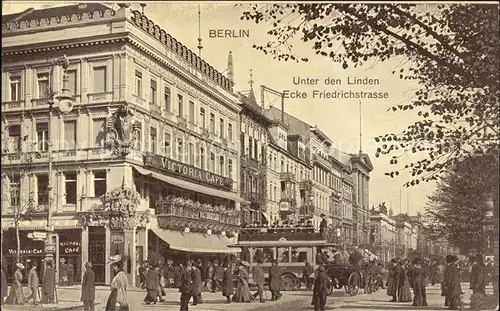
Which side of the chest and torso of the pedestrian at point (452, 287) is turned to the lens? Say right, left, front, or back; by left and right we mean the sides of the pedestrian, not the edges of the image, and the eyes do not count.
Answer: back

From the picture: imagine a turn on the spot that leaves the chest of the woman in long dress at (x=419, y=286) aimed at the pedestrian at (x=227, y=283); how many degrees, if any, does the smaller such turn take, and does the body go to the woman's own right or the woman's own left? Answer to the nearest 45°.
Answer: approximately 90° to the woman's own left

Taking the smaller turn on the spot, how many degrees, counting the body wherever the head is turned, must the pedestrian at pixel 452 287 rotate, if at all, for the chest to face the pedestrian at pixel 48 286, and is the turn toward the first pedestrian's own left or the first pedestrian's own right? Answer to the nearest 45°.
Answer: approximately 90° to the first pedestrian's own left

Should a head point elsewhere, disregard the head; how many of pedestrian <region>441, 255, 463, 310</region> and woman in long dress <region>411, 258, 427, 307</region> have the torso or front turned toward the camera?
1
